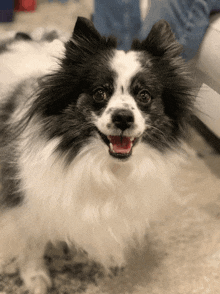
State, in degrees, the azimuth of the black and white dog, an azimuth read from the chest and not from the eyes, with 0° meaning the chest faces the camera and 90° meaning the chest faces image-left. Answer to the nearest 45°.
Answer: approximately 315°
